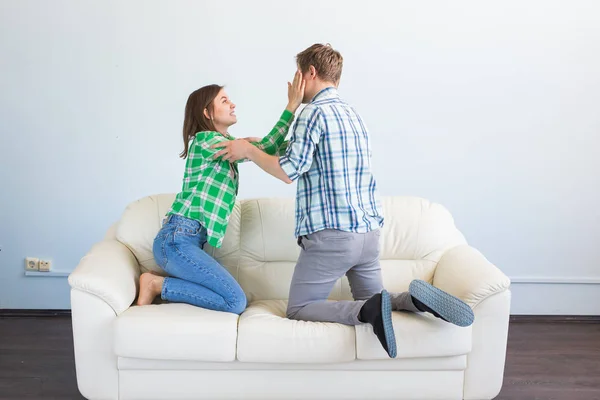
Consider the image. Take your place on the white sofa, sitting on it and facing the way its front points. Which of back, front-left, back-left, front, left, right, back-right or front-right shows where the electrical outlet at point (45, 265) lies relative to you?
back-right

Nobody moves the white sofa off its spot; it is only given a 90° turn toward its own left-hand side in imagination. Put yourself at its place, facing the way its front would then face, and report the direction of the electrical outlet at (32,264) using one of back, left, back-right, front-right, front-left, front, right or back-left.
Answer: back-left

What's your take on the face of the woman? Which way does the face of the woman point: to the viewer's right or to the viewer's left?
to the viewer's right

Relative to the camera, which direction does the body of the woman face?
to the viewer's right

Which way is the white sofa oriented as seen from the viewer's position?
toward the camera

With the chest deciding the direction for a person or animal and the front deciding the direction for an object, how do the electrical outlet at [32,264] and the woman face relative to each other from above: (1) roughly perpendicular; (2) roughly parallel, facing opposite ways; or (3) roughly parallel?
roughly perpendicular

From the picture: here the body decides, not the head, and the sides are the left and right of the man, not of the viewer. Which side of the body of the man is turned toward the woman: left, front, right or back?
front

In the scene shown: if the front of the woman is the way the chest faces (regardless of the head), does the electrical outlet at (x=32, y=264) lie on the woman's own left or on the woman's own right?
on the woman's own left

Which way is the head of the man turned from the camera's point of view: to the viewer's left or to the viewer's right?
to the viewer's left

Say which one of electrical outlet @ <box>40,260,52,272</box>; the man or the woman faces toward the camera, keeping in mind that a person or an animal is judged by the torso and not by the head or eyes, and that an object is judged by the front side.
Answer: the electrical outlet

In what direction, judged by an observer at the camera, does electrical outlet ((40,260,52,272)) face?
facing the viewer

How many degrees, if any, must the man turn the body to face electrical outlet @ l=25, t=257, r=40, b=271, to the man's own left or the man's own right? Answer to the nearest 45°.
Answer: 0° — they already face it

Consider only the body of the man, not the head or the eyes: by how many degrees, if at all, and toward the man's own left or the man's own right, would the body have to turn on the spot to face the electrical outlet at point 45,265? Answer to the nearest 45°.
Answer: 0° — they already face it

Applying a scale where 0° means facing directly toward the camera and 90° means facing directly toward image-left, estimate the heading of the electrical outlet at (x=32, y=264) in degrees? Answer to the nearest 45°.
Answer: approximately 0°
